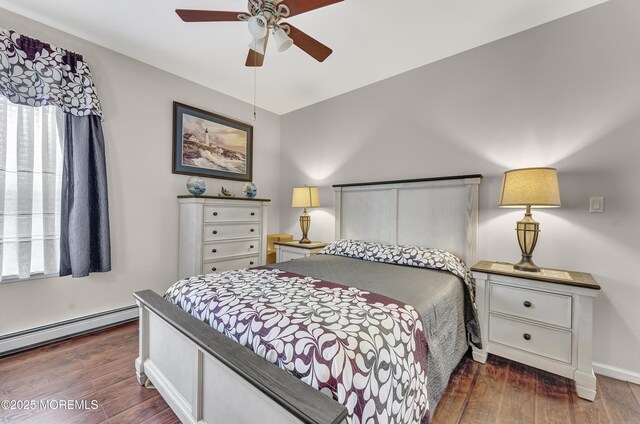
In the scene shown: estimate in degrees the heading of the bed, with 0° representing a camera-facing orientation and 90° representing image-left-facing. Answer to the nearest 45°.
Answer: approximately 45°

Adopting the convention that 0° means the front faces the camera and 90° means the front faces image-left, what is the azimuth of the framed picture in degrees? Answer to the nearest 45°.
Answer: approximately 315°

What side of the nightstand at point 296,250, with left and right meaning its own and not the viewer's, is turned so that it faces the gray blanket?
left

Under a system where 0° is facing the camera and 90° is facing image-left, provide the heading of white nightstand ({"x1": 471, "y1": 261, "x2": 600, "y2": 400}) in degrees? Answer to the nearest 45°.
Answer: approximately 45°

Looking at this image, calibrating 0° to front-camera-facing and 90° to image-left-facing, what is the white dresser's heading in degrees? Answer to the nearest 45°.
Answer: approximately 315°

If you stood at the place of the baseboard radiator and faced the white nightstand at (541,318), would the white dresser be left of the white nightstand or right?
left

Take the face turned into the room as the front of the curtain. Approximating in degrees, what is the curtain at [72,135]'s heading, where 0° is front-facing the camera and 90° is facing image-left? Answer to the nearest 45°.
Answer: approximately 315°
